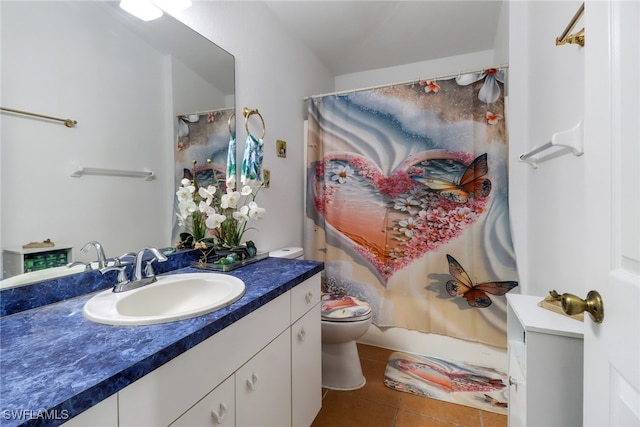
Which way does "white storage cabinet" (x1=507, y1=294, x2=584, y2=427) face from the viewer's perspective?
to the viewer's left

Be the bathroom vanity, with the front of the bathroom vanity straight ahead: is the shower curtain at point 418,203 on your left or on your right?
on your left

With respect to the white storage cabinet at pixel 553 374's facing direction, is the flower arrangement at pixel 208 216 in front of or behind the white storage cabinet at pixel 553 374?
in front

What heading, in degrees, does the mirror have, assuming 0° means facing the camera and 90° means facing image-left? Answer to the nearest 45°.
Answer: approximately 315°

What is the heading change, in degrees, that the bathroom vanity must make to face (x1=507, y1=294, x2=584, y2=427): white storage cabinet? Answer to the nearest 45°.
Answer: approximately 45° to its left

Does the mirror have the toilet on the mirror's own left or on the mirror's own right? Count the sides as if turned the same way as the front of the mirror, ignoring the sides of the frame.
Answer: on the mirror's own left

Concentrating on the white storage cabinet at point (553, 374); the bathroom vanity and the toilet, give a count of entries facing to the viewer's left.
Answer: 1
